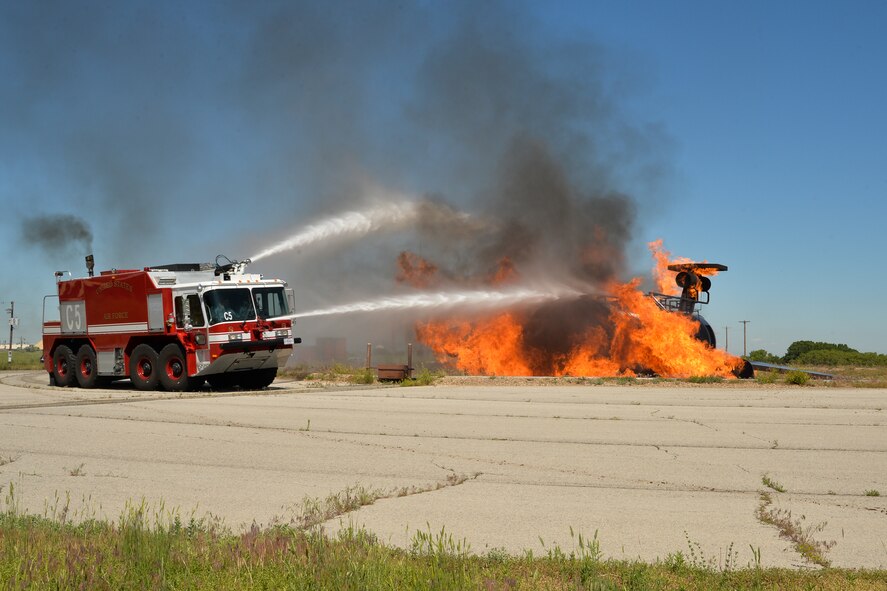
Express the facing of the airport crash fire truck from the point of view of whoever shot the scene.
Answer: facing the viewer and to the right of the viewer

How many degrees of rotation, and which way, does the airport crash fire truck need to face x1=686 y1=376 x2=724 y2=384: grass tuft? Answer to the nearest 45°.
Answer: approximately 45° to its left

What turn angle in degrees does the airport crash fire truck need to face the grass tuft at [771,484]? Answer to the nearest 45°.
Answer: approximately 45° to its right

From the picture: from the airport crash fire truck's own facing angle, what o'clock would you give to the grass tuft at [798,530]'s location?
The grass tuft is roughly at 1 o'clock from the airport crash fire truck.
